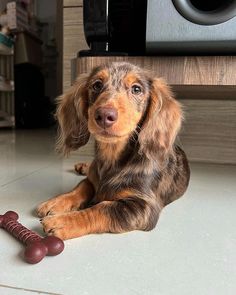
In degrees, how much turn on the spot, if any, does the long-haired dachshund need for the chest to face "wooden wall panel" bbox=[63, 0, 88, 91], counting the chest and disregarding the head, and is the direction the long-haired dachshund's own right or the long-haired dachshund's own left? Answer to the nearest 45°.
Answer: approximately 135° to the long-haired dachshund's own right

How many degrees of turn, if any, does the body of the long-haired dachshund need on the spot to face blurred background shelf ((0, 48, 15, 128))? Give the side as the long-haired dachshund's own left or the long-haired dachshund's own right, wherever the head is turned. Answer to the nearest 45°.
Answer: approximately 135° to the long-haired dachshund's own right

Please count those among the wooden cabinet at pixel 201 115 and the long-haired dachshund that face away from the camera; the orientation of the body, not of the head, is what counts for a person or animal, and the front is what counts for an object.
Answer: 0

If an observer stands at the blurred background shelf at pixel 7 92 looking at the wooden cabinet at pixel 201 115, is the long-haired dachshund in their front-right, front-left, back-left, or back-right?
front-right

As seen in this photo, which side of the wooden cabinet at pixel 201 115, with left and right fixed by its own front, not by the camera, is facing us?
front

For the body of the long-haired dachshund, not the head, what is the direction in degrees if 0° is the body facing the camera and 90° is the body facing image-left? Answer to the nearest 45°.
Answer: approximately 45°

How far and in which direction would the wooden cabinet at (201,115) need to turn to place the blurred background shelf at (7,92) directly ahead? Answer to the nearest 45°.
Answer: approximately 135° to its right
